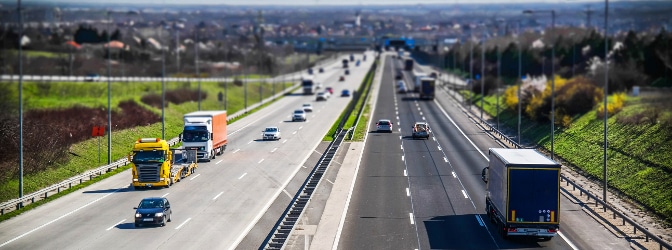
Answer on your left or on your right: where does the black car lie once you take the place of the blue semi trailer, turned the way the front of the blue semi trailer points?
on your left

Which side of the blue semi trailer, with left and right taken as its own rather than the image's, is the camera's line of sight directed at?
back

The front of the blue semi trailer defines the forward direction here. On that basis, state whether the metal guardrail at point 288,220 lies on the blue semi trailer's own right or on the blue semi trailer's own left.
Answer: on the blue semi trailer's own left
